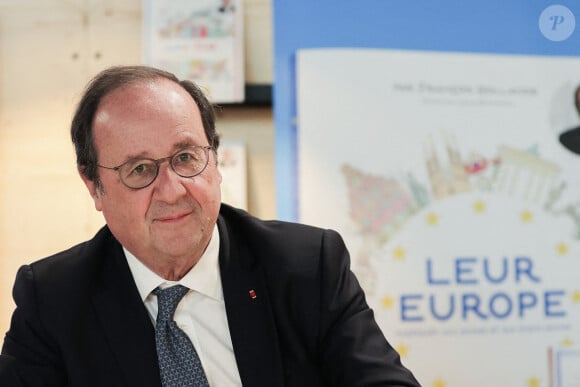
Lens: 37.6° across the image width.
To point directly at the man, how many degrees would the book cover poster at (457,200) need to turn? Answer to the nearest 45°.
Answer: approximately 45° to its right

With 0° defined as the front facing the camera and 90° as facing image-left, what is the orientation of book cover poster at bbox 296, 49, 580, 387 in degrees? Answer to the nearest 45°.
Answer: approximately 0°

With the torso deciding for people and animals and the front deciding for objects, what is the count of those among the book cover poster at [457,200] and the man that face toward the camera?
2

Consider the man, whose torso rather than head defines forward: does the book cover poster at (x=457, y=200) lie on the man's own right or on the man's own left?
on the man's own left
